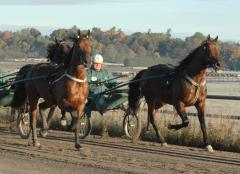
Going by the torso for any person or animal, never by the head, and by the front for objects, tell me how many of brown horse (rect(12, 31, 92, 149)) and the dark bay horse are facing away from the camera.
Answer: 0

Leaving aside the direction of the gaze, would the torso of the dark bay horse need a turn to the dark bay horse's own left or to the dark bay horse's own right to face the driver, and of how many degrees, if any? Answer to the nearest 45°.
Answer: approximately 180°

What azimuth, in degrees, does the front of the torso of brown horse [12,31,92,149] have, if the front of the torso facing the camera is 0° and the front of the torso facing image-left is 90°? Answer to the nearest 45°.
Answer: approximately 315°

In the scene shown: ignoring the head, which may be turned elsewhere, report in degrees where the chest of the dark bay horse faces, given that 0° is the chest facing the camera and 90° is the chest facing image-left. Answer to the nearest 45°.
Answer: approximately 315°

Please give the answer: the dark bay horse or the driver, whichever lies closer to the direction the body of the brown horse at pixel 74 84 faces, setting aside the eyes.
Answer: the dark bay horse

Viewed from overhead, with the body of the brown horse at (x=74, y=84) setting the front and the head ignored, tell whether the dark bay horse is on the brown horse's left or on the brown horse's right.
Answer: on the brown horse's left

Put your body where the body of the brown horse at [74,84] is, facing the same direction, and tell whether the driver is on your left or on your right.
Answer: on your left
